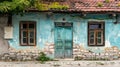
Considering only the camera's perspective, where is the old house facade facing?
facing the viewer
